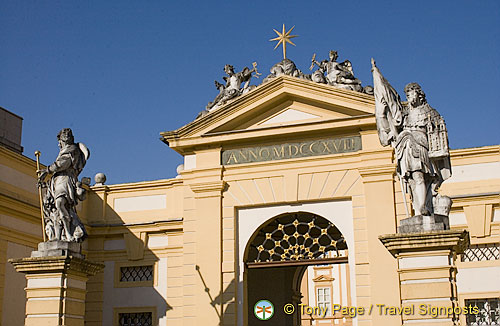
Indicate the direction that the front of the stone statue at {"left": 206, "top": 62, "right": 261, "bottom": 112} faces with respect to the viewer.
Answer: facing the viewer

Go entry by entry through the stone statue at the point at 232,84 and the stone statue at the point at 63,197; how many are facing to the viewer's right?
0

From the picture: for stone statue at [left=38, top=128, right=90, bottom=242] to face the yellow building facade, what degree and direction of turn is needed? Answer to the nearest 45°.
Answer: approximately 180°

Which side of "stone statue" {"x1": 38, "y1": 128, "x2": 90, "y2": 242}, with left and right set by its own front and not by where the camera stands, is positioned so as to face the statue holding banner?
left

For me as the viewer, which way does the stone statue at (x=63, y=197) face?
facing the viewer and to the left of the viewer

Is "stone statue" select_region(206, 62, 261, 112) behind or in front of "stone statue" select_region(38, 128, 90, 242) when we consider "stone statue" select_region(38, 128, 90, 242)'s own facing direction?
behind

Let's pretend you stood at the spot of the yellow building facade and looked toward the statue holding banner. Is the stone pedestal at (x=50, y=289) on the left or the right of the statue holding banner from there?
right
